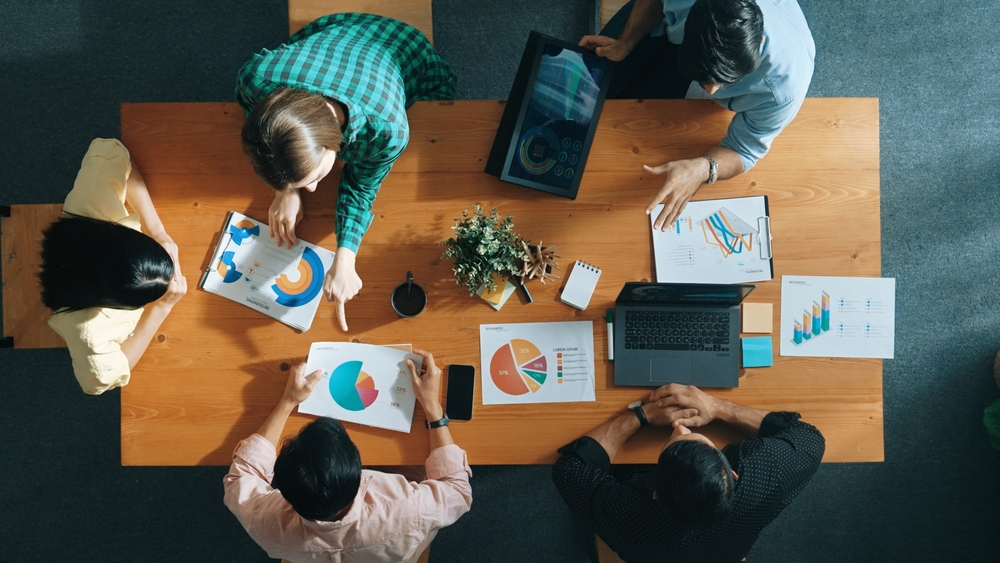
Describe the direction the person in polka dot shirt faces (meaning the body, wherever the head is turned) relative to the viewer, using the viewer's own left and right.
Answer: facing away from the viewer

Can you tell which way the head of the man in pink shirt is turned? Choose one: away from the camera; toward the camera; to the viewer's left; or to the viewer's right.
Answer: away from the camera

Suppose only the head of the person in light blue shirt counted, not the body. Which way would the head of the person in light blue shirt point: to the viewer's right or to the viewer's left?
to the viewer's left

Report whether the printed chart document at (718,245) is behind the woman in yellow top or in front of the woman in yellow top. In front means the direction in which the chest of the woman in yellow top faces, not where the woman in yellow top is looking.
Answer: in front

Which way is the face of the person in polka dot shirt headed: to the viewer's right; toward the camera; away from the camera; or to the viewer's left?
away from the camera

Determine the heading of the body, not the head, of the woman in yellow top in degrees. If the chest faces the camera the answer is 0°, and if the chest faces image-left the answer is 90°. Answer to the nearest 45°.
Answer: approximately 270°

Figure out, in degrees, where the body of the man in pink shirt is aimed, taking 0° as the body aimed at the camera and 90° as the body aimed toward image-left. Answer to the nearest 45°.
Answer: approximately 180°

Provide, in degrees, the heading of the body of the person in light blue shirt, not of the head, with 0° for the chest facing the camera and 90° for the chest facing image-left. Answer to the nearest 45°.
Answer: approximately 45°
